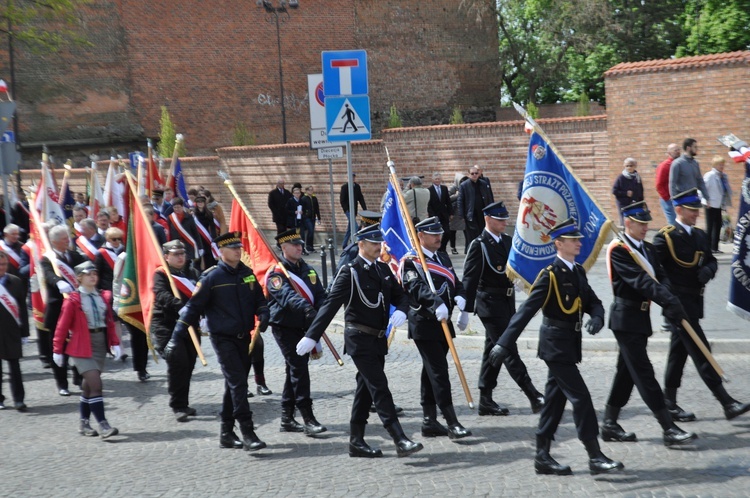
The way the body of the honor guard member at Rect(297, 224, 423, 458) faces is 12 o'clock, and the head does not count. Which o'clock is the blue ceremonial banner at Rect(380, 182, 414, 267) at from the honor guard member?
The blue ceremonial banner is roughly at 8 o'clock from the honor guard member.

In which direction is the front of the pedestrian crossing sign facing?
toward the camera

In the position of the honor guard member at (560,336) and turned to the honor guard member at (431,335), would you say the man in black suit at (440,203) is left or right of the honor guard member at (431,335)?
right

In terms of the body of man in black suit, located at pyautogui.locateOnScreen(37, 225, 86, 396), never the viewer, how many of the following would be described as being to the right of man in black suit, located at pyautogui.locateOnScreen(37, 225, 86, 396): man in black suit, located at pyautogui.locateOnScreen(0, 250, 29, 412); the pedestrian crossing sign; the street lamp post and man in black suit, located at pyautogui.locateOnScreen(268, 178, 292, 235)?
1
